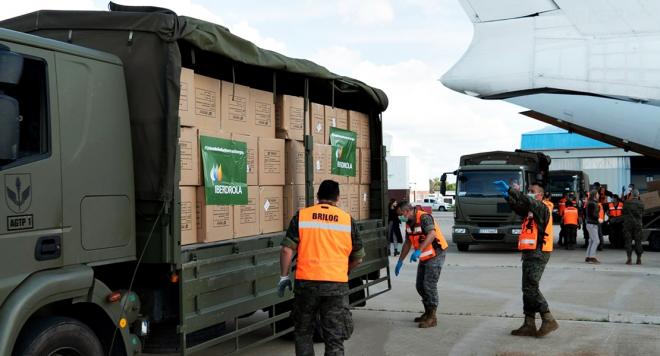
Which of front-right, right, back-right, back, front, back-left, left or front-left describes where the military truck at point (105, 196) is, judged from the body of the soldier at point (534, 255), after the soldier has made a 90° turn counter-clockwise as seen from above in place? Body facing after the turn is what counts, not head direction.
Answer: front-right

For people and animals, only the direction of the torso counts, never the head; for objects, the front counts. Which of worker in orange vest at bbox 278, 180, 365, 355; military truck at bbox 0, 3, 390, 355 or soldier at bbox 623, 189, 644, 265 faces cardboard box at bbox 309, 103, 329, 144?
the worker in orange vest

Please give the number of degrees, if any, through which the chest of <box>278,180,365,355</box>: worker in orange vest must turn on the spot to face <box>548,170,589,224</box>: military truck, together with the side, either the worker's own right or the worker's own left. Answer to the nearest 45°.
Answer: approximately 45° to the worker's own right

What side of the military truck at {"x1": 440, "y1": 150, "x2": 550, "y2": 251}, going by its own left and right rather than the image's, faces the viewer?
front

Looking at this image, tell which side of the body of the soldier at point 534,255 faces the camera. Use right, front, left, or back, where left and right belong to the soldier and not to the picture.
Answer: left

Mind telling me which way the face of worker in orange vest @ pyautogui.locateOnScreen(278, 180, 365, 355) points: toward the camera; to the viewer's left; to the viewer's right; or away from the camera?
away from the camera

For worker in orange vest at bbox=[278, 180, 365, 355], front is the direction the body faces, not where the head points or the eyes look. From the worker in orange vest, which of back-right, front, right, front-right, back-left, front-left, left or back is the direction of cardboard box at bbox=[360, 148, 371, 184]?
front

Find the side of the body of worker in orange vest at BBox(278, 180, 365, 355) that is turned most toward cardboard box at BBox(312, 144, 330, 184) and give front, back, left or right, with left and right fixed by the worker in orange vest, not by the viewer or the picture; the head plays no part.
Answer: front

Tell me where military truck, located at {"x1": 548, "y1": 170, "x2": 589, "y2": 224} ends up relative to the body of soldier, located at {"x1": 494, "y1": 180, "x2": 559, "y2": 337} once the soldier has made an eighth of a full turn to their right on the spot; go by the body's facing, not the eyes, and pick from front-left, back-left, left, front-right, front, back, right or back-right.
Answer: front-right

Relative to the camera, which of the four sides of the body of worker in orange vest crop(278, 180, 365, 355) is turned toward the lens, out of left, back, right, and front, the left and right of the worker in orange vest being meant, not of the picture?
back
